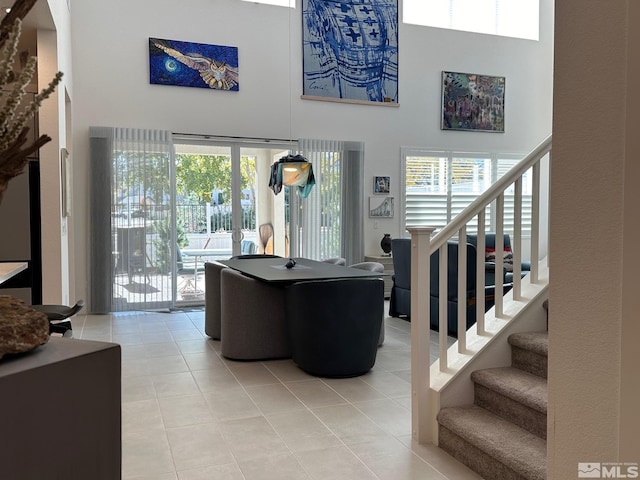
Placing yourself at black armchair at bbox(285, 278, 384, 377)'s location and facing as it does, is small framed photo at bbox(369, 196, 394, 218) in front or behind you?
in front

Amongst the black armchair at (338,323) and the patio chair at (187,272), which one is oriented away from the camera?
the black armchair

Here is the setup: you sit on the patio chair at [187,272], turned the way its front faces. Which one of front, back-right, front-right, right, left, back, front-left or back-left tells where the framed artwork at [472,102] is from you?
front

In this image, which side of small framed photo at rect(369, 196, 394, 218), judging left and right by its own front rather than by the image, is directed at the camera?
front

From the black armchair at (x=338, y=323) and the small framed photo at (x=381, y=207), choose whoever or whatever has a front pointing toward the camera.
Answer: the small framed photo

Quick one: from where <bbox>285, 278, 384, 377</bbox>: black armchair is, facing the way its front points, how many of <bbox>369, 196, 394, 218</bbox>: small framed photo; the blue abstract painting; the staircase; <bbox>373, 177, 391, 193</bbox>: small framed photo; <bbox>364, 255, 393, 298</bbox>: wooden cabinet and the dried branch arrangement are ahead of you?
4

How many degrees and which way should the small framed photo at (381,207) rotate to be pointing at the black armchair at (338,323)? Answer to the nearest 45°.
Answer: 0° — it already faces it

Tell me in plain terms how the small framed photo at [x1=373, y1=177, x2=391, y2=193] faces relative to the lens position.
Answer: facing the viewer

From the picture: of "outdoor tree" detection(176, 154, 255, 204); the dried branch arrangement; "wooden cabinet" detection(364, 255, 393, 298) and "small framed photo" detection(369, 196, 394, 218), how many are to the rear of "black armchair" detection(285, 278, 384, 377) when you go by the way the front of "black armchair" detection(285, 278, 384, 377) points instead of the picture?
1

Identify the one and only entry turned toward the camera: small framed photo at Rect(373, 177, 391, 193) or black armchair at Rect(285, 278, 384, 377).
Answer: the small framed photo

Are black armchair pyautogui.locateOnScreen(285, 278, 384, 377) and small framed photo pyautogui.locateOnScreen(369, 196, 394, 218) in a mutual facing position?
yes

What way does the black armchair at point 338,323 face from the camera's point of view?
away from the camera
